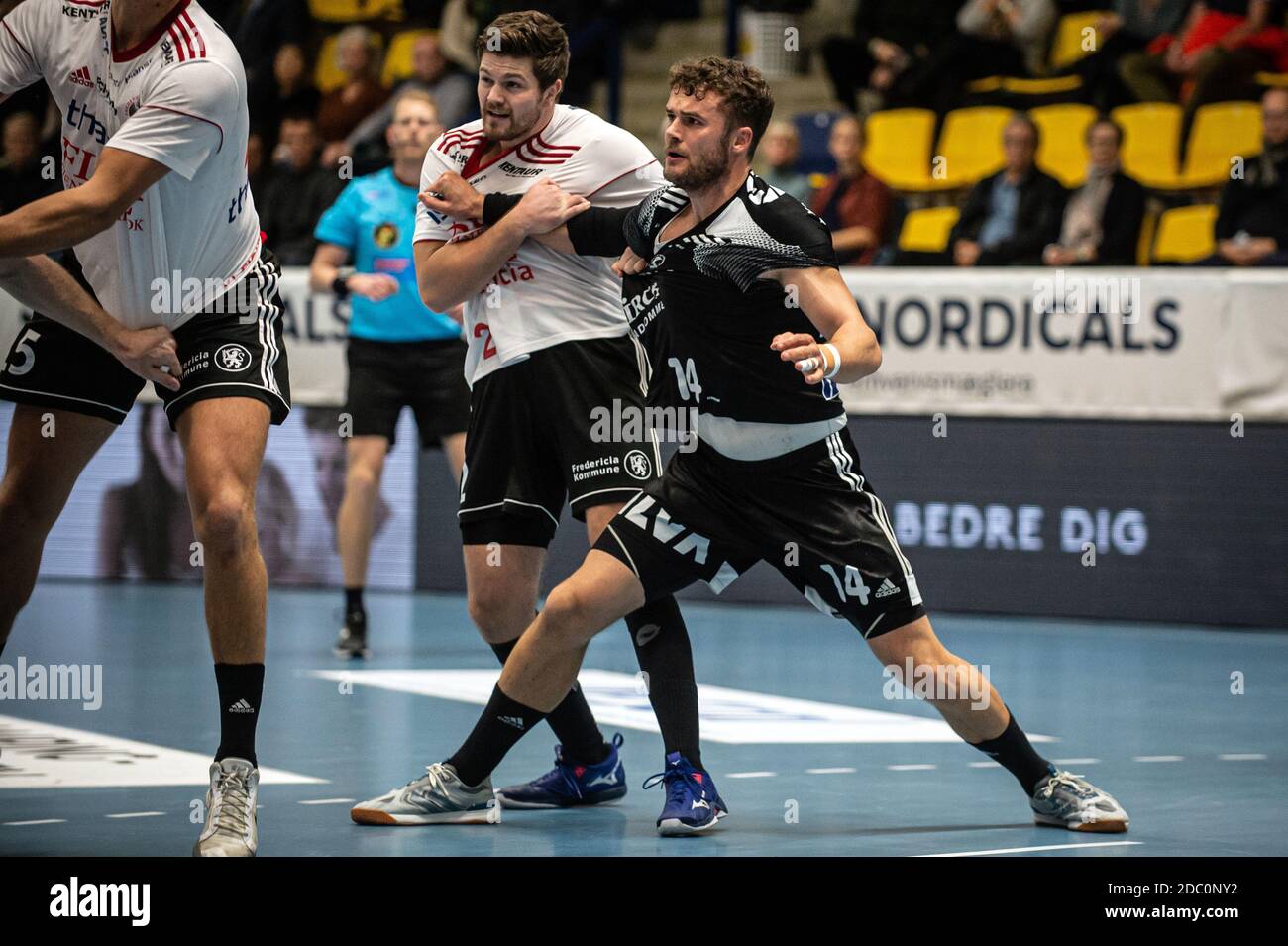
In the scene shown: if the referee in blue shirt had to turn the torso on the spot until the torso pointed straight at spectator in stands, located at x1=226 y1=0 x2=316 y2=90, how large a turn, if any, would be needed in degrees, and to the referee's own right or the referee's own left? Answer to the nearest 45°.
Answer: approximately 180°

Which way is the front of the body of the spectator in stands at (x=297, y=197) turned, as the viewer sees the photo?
toward the camera

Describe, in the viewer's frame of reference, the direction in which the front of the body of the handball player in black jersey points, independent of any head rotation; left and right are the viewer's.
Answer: facing the viewer and to the left of the viewer

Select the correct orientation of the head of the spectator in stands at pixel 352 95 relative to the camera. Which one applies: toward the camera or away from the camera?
toward the camera

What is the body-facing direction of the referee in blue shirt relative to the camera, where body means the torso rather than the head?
toward the camera

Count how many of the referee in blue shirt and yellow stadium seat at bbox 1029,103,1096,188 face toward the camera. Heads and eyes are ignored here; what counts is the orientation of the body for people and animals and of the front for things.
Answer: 2

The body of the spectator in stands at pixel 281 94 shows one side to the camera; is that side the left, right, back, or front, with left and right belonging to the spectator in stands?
front

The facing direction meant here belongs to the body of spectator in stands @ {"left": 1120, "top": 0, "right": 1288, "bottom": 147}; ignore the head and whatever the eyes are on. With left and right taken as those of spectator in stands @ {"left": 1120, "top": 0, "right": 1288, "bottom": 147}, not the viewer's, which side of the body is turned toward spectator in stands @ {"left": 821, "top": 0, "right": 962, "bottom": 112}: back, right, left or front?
right

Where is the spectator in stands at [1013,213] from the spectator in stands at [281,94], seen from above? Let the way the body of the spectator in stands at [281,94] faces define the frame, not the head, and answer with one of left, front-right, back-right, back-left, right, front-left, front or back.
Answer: front-left

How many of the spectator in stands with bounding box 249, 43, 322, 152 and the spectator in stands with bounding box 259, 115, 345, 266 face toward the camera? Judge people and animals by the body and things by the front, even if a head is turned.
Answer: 2

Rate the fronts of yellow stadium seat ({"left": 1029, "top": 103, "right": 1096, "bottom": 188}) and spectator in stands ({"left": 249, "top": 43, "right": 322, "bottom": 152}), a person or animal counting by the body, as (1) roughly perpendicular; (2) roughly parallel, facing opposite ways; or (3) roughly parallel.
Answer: roughly parallel

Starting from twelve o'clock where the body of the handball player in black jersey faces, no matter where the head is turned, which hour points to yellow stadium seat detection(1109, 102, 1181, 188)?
The yellow stadium seat is roughly at 5 o'clock from the handball player in black jersey.

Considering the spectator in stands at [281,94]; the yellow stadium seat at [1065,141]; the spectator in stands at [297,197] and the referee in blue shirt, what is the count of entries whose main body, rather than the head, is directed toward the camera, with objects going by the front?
4

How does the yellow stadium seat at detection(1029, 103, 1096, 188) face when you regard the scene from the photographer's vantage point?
facing the viewer

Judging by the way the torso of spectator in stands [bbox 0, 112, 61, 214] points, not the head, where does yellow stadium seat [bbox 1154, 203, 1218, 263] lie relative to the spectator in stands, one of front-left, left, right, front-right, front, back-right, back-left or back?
front-left
